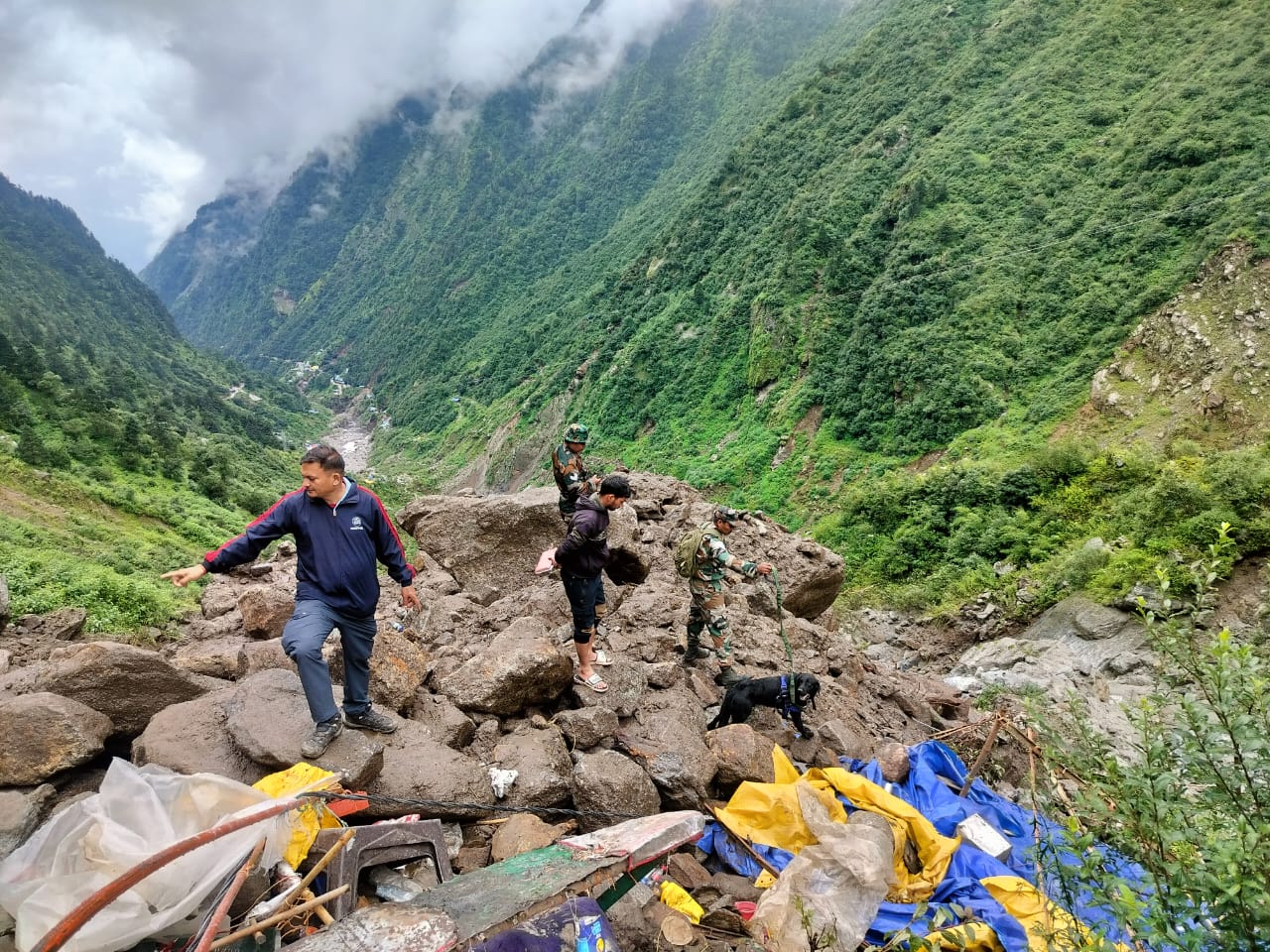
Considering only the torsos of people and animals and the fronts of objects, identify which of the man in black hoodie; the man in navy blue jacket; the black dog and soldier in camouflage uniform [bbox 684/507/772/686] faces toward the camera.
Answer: the man in navy blue jacket

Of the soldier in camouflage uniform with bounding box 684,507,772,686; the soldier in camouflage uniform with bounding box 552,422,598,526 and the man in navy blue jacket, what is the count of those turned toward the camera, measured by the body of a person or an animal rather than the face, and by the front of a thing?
1

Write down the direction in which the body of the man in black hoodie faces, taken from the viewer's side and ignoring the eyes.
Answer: to the viewer's right

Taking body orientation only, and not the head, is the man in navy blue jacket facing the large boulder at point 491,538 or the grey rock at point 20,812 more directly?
the grey rock

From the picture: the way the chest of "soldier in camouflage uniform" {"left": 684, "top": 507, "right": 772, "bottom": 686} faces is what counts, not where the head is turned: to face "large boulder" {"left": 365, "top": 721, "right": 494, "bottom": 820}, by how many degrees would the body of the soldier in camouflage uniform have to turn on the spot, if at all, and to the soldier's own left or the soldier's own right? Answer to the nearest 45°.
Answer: approximately 135° to the soldier's own right

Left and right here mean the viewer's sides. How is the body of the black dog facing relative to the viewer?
facing to the right of the viewer

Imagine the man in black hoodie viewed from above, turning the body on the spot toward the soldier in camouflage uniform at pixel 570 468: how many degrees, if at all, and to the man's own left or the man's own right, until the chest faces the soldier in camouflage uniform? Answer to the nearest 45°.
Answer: approximately 90° to the man's own left

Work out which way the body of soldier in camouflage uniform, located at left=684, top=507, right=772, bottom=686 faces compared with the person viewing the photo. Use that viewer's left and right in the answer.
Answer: facing to the right of the viewer
